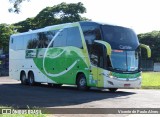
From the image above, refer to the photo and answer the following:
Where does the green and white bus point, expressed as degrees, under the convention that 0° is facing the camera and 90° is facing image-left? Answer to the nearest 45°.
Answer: approximately 315°
